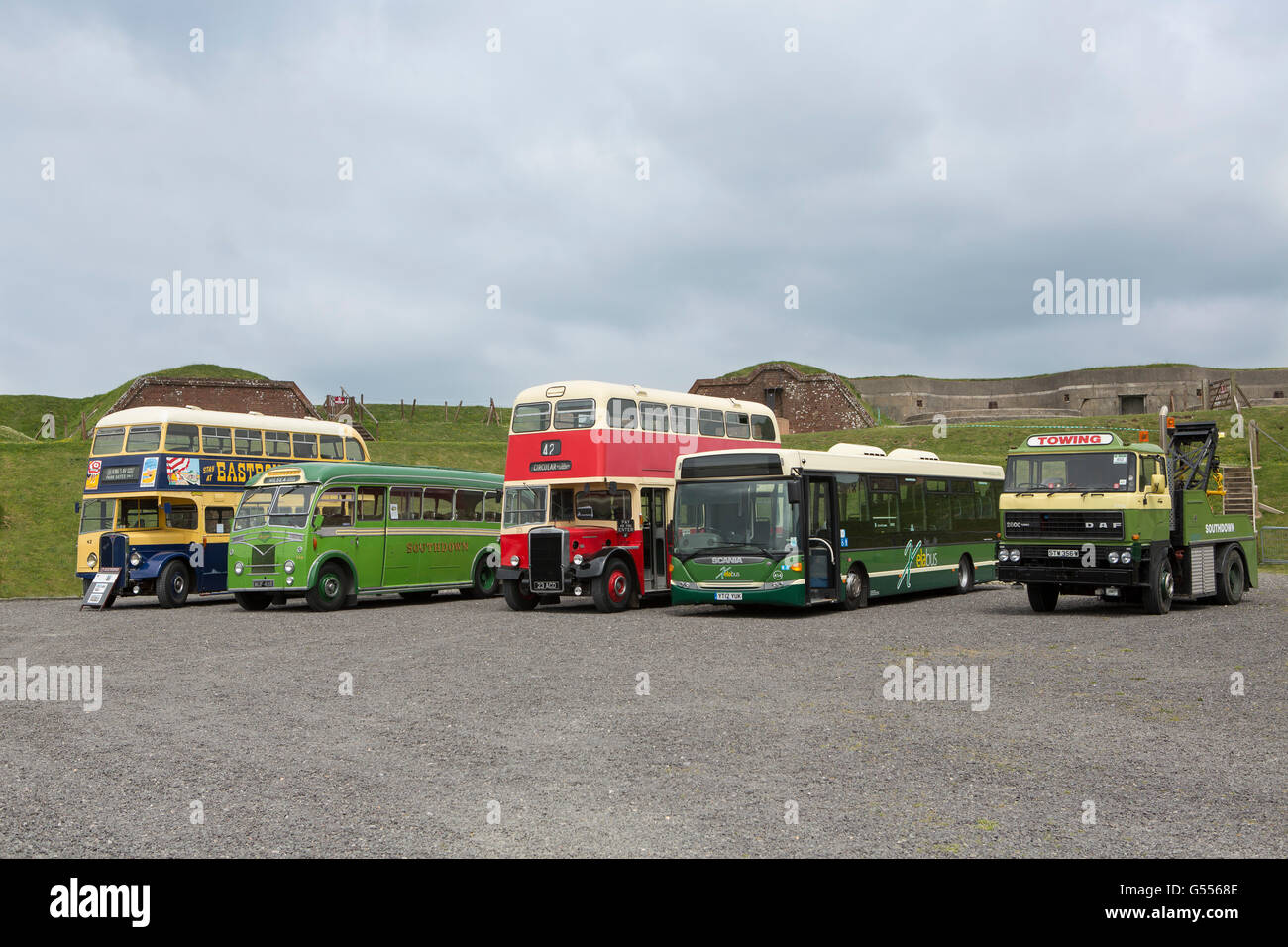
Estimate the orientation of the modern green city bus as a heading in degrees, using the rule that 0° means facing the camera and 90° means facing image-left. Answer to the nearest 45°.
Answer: approximately 45°

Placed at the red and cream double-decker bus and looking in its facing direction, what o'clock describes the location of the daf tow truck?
The daf tow truck is roughly at 8 o'clock from the red and cream double-decker bus.

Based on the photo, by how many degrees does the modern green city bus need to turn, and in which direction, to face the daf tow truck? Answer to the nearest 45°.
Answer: approximately 135° to its left

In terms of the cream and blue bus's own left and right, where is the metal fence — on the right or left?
on its left

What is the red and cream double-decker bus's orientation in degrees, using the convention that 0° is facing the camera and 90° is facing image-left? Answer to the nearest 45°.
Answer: approximately 45°

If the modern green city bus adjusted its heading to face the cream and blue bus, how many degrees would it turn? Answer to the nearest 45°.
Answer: approximately 45° to its right

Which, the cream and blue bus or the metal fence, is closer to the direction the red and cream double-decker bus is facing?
the cream and blue bus

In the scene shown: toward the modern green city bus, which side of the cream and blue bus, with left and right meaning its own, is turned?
left

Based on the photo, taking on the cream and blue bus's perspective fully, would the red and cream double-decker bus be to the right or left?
on its left

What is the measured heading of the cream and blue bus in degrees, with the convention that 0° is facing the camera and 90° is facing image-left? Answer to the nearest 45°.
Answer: approximately 45°
